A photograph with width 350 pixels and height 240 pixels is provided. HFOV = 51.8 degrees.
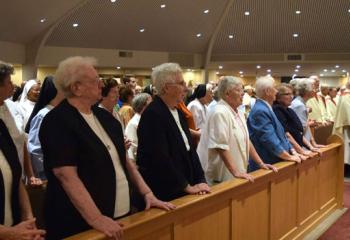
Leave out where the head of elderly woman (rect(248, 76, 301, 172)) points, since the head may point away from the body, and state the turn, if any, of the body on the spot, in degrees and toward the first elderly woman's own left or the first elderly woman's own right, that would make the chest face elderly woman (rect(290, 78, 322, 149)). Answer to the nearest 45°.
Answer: approximately 90° to the first elderly woman's own left

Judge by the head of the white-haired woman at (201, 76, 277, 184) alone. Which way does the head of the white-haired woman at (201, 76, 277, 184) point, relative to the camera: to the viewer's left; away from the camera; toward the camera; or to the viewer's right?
to the viewer's right

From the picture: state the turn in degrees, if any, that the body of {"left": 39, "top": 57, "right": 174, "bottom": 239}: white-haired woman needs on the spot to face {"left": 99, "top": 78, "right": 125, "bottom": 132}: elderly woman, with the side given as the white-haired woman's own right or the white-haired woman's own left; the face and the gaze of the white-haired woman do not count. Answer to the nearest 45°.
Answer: approximately 135° to the white-haired woman's own left

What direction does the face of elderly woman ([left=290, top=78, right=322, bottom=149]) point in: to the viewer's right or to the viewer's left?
to the viewer's right

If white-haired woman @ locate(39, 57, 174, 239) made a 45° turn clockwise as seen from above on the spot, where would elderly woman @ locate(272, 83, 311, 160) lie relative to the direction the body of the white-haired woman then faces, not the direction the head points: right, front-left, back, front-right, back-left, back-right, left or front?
back-left

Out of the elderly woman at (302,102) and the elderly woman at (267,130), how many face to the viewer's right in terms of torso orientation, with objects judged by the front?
2

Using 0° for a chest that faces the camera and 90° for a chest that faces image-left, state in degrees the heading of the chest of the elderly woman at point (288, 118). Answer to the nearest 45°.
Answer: approximately 315°

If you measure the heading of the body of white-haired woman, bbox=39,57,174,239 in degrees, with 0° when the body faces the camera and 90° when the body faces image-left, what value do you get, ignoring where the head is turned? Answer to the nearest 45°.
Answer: approximately 315°

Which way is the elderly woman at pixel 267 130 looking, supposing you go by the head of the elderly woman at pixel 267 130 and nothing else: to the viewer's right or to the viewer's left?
to the viewer's right

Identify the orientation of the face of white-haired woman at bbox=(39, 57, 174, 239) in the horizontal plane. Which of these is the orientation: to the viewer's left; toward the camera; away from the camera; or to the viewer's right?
to the viewer's right

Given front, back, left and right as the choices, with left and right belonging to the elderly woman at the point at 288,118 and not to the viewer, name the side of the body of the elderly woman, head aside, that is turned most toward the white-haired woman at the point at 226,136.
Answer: right

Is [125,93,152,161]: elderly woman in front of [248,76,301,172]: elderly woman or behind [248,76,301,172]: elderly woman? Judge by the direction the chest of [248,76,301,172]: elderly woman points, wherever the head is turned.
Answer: behind

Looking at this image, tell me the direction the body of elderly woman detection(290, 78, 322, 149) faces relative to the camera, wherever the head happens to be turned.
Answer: to the viewer's right

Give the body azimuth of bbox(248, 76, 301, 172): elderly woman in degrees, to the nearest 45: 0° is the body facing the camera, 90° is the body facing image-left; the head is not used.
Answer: approximately 270°

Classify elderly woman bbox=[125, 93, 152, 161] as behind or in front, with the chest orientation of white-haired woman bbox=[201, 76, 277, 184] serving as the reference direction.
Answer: behind
